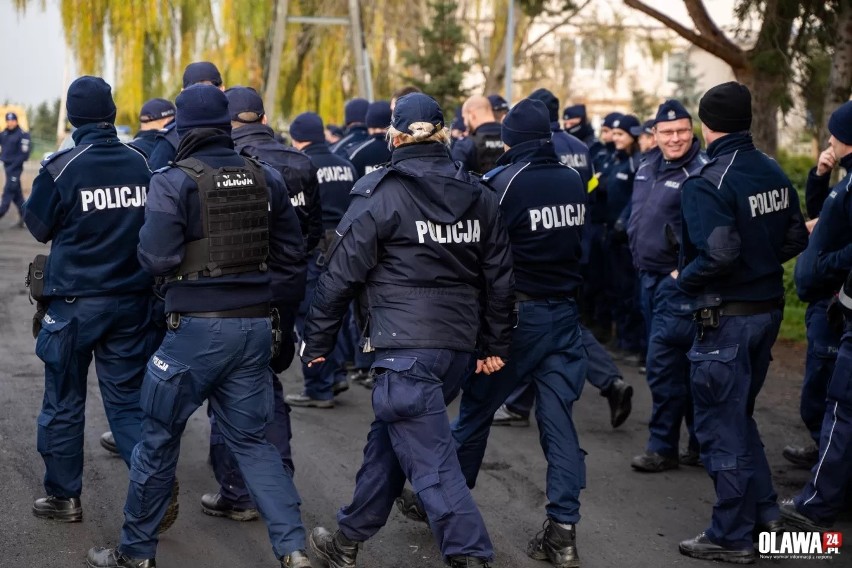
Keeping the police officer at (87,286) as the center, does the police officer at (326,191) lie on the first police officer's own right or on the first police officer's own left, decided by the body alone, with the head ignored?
on the first police officer's own right

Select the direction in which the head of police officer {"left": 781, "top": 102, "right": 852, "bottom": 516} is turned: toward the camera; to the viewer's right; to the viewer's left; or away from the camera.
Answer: to the viewer's left

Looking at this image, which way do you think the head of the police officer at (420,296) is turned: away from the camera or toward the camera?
away from the camera

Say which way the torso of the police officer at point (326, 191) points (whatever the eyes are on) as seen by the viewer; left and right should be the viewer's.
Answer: facing away from the viewer and to the left of the viewer

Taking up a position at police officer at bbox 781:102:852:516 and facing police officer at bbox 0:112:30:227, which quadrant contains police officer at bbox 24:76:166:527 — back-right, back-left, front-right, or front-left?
front-left

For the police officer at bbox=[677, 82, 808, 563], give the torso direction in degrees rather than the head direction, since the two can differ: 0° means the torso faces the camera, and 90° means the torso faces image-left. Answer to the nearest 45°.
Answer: approximately 135°

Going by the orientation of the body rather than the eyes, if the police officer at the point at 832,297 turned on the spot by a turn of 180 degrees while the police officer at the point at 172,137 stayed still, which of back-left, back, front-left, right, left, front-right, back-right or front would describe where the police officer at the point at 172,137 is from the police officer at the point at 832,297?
back

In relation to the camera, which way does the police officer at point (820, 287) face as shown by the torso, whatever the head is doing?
to the viewer's left

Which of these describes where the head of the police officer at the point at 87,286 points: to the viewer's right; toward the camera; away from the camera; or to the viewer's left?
away from the camera

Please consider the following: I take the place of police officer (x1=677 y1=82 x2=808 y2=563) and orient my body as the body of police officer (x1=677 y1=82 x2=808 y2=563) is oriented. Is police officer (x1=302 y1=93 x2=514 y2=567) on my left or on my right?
on my left

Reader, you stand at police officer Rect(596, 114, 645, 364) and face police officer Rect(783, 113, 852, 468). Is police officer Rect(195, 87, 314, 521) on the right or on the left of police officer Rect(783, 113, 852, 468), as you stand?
right

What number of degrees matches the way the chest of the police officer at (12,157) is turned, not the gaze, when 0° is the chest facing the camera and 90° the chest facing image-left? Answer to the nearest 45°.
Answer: approximately 0°

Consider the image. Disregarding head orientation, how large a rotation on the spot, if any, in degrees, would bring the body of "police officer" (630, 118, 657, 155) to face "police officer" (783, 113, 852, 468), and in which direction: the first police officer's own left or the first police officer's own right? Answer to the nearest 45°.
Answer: approximately 90° to the first police officer's own left

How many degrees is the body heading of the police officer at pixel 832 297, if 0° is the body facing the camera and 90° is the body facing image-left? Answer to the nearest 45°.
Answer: approximately 90°
